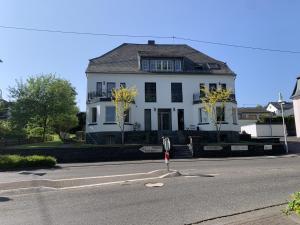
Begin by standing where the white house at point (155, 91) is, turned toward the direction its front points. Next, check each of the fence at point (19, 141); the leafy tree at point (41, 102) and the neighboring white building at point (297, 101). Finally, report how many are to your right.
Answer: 2

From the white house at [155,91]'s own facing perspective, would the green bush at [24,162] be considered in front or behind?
in front

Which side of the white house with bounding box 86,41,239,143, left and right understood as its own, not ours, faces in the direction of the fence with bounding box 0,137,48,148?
right

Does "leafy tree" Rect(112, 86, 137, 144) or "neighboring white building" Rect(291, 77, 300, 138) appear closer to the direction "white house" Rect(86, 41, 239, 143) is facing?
the leafy tree

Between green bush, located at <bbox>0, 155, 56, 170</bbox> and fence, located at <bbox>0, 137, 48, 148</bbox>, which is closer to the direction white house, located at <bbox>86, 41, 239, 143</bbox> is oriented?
the green bush

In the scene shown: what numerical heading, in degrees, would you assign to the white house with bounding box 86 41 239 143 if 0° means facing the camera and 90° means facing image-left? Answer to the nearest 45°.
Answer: approximately 0°

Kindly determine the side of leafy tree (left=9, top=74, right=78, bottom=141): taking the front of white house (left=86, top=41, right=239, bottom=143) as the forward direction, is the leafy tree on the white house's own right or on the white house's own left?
on the white house's own right

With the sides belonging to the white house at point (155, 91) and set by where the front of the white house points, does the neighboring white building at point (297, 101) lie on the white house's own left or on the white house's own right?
on the white house's own left
